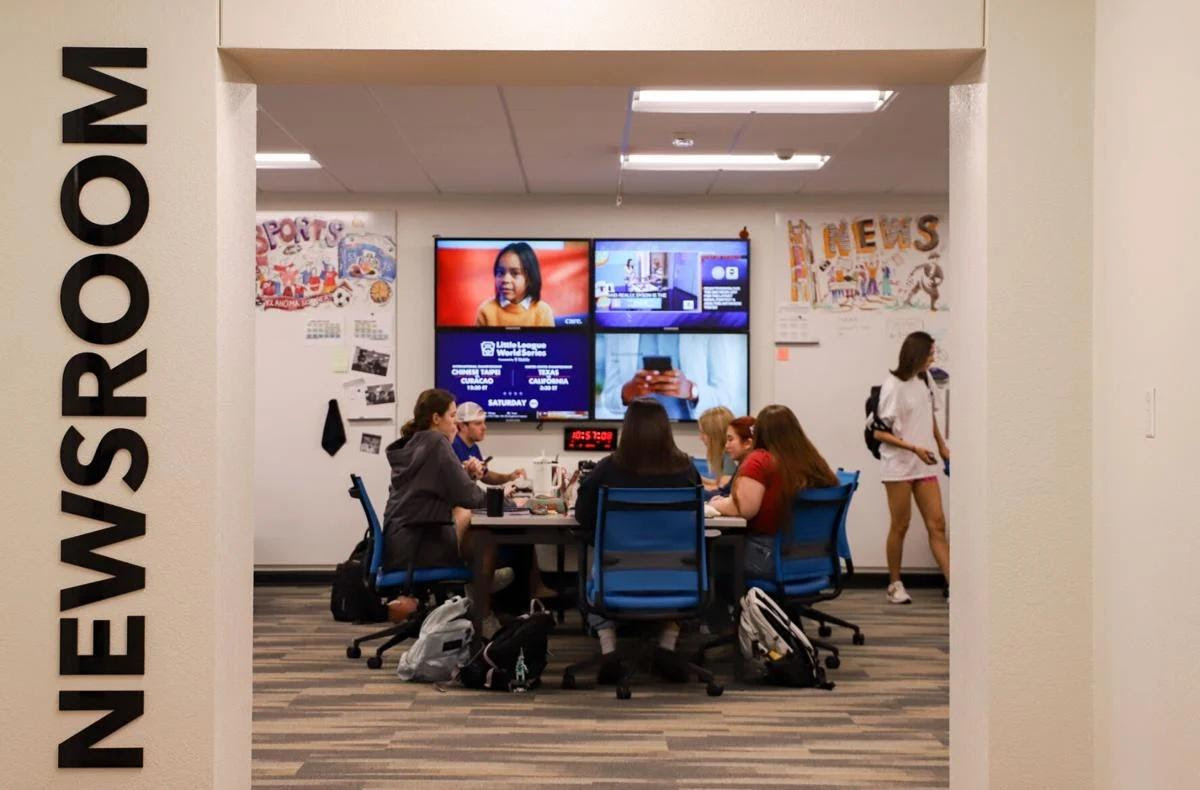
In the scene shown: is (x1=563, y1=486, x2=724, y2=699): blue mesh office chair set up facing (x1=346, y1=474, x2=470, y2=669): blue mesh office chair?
no

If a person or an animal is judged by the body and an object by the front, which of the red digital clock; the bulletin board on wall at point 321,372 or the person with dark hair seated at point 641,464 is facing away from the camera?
the person with dark hair seated

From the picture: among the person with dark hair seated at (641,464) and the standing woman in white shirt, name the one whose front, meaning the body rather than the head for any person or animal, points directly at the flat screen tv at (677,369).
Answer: the person with dark hair seated

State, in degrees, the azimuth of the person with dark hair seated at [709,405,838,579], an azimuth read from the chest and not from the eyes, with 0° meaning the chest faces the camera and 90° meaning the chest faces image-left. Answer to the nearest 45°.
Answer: approximately 135°

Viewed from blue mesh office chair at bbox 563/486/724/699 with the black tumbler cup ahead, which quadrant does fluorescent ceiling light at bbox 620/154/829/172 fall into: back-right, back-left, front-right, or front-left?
front-right

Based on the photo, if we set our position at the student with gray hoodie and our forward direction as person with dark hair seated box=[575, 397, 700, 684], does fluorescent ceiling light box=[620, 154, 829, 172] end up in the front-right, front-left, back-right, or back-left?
front-left

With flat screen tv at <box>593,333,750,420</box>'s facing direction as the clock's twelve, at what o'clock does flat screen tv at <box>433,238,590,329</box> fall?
flat screen tv at <box>433,238,590,329</box> is roughly at 3 o'clock from flat screen tv at <box>593,333,750,420</box>.

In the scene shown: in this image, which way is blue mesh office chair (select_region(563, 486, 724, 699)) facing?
away from the camera

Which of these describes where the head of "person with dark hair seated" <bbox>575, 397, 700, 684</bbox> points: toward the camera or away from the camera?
away from the camera

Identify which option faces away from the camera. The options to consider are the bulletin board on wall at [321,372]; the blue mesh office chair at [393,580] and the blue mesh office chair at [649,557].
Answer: the blue mesh office chair at [649,557]

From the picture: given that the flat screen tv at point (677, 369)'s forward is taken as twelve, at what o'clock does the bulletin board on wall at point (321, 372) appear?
The bulletin board on wall is roughly at 3 o'clock from the flat screen tv.

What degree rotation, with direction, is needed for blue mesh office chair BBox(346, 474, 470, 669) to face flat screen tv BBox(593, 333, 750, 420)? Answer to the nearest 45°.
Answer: approximately 45° to its left

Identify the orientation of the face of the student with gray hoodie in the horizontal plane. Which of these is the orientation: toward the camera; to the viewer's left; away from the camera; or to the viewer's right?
to the viewer's right

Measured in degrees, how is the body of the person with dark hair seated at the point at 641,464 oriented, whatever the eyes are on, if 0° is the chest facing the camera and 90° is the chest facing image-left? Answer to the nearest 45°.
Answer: approximately 180°

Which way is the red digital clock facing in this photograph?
toward the camera

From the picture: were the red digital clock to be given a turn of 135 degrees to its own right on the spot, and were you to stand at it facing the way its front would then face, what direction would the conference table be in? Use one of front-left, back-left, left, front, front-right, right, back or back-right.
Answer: back-left

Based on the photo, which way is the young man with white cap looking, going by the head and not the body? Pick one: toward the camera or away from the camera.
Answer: toward the camera

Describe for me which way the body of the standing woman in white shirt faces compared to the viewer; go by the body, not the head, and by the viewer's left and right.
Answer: facing the viewer and to the right of the viewer

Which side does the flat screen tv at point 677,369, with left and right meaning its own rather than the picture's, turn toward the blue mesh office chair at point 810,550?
front

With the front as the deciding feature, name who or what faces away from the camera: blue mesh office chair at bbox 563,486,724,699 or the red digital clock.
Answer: the blue mesh office chair

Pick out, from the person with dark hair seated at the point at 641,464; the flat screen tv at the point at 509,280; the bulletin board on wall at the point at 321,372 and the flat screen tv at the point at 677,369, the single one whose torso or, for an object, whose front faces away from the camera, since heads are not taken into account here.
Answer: the person with dark hair seated

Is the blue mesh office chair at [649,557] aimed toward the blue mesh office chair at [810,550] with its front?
no
